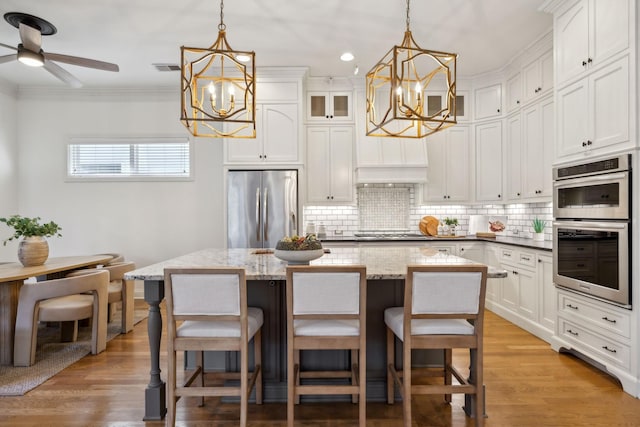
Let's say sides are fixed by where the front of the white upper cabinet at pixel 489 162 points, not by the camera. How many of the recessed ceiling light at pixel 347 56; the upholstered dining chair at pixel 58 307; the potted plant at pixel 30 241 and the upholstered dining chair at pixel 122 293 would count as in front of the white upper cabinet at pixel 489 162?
4

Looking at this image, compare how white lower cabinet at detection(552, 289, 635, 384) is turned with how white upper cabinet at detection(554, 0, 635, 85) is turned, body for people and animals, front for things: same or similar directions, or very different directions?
same or similar directions

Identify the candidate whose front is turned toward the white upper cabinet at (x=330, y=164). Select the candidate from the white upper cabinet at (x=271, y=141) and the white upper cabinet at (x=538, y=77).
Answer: the white upper cabinet at (x=538, y=77)

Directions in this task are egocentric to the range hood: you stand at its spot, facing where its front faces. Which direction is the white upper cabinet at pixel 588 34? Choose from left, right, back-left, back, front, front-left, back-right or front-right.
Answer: front-left

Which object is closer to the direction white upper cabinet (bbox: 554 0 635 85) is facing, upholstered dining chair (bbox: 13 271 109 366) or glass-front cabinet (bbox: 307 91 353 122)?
the upholstered dining chair

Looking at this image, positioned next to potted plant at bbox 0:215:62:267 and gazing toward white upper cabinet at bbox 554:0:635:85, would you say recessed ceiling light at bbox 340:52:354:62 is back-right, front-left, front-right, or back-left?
front-left

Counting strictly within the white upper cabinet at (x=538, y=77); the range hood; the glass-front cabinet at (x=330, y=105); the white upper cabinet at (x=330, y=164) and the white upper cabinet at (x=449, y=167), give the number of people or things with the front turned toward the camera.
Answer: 4

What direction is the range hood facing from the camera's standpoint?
toward the camera

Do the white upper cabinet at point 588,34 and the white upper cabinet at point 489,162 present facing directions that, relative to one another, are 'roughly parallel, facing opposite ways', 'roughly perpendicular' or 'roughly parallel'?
roughly parallel

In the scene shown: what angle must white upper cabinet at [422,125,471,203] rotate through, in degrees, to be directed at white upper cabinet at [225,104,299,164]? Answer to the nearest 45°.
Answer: approximately 45° to its right

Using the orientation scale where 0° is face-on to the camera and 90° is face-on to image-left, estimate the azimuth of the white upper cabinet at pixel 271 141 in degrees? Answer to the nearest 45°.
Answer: approximately 0°

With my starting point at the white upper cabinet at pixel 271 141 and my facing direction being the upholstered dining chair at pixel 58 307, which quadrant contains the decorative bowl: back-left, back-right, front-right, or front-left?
front-left

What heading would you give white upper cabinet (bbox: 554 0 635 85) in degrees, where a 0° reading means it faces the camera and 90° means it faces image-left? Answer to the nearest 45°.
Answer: approximately 45°

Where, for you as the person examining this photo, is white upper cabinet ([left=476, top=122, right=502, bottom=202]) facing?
facing the viewer and to the left of the viewer

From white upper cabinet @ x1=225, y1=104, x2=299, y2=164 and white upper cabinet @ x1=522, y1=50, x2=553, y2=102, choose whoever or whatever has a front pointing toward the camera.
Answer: white upper cabinet @ x1=225, y1=104, x2=299, y2=164

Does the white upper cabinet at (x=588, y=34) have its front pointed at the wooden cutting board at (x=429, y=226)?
no

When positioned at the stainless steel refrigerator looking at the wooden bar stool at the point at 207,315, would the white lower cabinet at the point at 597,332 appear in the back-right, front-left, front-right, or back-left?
front-left

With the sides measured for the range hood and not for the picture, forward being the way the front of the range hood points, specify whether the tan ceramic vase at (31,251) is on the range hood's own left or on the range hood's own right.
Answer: on the range hood's own right

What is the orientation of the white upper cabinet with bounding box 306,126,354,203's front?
toward the camera

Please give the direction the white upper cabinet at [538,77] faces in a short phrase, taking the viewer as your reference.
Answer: facing to the left of the viewer
